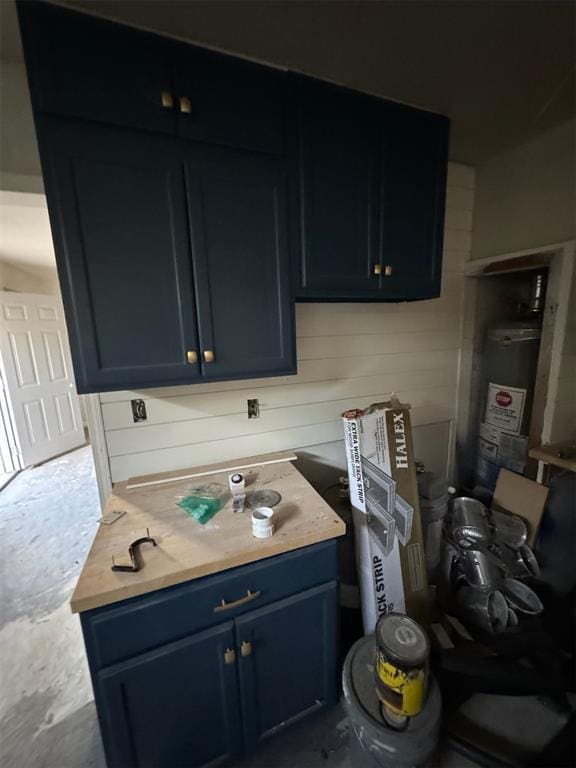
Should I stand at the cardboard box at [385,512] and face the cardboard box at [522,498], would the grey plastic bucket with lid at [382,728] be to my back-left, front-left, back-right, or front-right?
back-right

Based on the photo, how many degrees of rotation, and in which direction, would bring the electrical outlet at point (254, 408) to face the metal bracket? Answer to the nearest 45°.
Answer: approximately 45° to its right

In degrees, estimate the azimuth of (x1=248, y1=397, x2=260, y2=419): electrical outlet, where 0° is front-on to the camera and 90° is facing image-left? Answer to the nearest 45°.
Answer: approximately 0°

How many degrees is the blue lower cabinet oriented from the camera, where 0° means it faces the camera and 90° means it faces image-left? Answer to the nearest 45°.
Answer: approximately 315°
